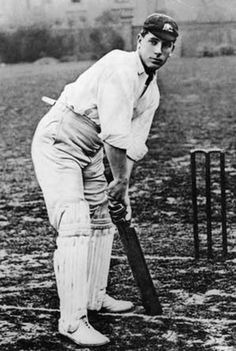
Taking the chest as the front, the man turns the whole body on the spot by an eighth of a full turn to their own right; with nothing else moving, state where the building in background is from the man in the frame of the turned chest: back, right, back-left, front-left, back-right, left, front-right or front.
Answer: back
